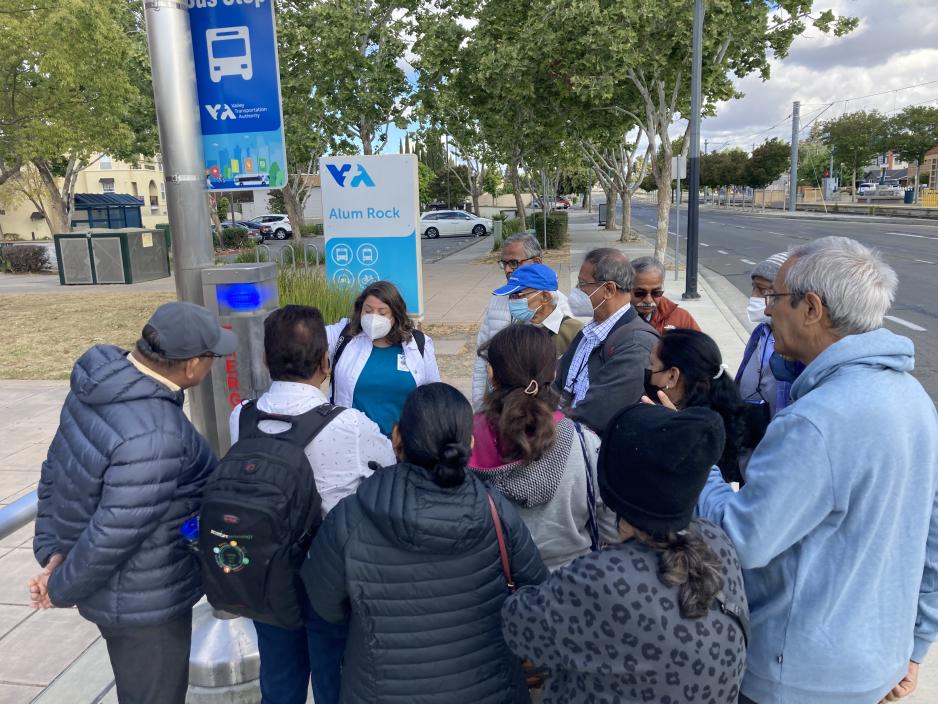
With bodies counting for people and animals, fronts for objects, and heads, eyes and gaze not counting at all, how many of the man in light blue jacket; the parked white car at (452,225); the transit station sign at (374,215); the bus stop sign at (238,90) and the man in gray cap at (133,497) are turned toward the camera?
2

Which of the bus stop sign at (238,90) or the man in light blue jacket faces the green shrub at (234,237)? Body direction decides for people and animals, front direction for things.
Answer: the man in light blue jacket

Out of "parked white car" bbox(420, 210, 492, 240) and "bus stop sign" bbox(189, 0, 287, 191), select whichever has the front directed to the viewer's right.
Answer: the parked white car

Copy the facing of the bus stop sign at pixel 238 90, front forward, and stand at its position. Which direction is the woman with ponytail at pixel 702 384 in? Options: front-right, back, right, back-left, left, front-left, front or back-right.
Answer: front-left

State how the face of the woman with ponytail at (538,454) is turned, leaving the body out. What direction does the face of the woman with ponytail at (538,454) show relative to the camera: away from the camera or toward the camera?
away from the camera

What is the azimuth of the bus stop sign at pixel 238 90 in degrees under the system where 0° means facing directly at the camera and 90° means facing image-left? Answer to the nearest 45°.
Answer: approximately 0°

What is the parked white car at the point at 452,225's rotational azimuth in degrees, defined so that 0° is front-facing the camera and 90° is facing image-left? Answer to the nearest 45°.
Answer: approximately 270°

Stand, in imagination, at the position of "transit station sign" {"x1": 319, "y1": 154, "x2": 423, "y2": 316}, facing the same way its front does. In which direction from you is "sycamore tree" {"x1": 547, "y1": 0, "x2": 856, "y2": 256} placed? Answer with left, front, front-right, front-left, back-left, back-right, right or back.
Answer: back-left

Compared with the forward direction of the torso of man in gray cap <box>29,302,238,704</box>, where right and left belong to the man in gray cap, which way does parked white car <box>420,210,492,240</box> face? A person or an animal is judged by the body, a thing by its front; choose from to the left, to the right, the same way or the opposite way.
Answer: to the right

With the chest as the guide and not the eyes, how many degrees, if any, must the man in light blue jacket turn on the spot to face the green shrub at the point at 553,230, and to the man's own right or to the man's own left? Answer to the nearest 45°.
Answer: approximately 45° to the man's own right

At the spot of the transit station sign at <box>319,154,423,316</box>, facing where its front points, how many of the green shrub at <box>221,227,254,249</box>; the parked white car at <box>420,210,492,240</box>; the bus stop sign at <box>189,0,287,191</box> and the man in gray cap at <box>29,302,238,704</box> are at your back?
2

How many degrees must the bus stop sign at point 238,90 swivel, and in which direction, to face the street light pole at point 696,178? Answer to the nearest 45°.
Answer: approximately 135° to its left

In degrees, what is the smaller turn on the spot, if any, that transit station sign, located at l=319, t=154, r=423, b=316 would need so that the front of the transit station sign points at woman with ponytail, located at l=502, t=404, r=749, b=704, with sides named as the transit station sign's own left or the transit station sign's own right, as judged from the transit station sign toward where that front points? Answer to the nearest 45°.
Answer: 0° — it already faces them
